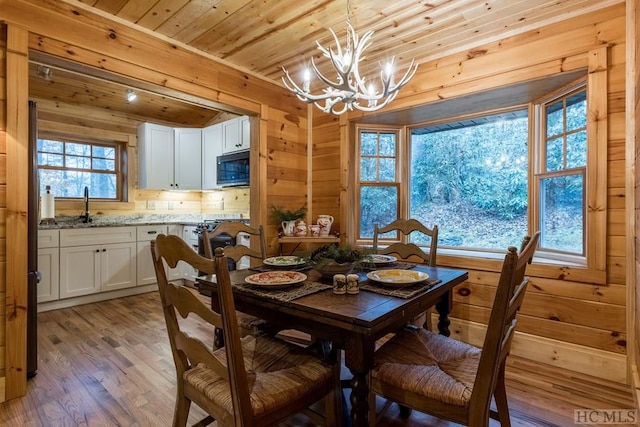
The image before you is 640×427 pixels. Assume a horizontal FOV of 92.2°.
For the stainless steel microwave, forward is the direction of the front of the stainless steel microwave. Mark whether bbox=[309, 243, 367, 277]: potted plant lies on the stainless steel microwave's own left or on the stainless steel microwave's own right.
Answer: on the stainless steel microwave's own left

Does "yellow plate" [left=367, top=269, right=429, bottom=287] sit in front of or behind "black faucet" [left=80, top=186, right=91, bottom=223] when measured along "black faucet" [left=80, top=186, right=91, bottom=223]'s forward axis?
in front

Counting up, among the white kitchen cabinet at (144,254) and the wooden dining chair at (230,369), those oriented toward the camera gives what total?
1

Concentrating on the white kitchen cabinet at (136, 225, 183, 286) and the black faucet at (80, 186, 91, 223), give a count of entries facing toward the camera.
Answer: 2

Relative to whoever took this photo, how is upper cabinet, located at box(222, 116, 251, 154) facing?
facing the viewer and to the left of the viewer

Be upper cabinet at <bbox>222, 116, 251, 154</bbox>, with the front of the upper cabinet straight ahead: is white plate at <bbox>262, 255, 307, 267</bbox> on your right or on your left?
on your left

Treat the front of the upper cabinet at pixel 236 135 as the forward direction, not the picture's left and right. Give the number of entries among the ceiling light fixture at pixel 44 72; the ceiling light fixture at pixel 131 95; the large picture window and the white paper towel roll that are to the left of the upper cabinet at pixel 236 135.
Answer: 1

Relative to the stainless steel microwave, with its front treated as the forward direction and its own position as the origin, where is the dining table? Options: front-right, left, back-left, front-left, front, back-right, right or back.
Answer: front-left

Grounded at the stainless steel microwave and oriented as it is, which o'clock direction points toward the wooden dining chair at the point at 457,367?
The wooden dining chair is roughly at 10 o'clock from the stainless steel microwave.

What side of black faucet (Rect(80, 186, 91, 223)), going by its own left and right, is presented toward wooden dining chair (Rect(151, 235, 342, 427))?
front

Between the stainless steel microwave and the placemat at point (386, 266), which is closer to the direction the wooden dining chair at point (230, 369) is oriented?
the placemat

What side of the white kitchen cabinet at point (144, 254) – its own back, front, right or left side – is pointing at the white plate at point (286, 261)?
front

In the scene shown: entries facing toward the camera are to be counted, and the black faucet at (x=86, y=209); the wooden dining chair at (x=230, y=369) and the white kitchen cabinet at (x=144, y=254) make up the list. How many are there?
2

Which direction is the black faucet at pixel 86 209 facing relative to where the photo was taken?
toward the camera

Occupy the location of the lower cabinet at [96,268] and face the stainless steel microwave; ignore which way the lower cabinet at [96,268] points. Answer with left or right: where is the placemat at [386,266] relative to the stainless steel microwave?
right

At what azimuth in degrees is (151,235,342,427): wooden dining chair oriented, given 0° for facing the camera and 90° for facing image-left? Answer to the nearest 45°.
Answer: approximately 225°

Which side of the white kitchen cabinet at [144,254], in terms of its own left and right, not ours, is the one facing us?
front
